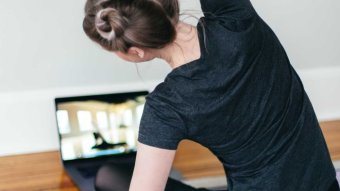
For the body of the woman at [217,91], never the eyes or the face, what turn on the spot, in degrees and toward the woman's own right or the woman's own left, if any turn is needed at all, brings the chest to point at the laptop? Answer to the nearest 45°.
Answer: approximately 45° to the woman's own left

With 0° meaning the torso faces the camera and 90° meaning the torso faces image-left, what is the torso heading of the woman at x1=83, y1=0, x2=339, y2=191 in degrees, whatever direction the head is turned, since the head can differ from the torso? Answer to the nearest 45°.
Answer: approximately 180°

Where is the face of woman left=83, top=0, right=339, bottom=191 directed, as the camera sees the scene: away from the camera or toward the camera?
away from the camera
